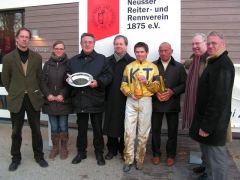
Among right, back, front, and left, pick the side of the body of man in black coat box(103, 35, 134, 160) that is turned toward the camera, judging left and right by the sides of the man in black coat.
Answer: front

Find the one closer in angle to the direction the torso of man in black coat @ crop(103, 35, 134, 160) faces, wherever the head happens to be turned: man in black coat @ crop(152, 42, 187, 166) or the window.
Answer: the man in black coat

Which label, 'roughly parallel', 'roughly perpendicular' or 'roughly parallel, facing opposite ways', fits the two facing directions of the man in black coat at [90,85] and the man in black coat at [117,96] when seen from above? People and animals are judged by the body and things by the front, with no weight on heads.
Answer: roughly parallel

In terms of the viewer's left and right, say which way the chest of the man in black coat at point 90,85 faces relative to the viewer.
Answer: facing the viewer

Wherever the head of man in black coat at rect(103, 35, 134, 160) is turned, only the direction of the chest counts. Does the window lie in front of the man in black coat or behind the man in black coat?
behind

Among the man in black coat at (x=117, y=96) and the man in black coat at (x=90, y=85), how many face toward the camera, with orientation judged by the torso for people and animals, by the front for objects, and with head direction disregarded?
2

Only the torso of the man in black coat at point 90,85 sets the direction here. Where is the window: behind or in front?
behind

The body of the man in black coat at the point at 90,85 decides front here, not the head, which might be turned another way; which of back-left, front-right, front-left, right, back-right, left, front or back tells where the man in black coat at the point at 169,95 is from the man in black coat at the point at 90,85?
left

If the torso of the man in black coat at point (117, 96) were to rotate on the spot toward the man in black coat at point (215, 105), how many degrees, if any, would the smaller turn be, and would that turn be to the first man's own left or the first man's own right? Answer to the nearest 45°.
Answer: approximately 45° to the first man's own left

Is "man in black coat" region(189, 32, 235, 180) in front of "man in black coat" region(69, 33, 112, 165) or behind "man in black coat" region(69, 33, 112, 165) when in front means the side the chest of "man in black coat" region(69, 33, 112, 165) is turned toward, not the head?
in front

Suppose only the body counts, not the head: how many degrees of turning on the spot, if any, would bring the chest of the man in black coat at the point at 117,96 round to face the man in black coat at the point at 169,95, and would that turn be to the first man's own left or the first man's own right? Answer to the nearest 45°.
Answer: approximately 90° to the first man's own left

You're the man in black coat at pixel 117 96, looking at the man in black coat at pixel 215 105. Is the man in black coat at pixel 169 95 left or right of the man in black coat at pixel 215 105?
left
